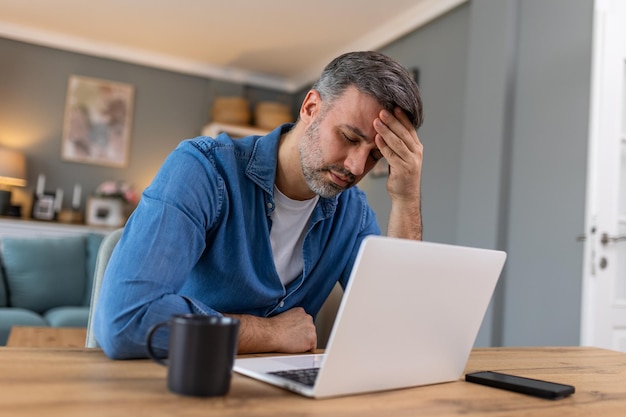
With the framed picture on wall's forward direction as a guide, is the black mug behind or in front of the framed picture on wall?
in front

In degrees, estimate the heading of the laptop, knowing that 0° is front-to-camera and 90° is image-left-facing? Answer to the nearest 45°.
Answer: approximately 135°

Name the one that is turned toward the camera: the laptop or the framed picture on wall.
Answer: the framed picture on wall

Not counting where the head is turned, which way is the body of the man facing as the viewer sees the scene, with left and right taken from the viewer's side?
facing the viewer and to the right of the viewer

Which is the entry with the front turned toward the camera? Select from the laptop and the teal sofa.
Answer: the teal sofa

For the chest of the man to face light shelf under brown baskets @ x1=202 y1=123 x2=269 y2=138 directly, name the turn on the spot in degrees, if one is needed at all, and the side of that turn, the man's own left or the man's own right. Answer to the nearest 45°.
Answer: approximately 135° to the man's own left

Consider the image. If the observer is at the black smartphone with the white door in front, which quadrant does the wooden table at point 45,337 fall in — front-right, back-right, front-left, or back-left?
front-left

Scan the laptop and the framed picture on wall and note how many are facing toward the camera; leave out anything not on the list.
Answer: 1

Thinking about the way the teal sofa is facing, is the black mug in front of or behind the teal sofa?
in front

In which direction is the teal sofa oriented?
toward the camera

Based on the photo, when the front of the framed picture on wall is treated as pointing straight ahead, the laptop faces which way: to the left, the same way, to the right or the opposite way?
the opposite way

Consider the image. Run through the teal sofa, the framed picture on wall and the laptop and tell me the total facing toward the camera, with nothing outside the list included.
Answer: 2

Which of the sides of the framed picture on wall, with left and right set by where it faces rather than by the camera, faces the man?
front

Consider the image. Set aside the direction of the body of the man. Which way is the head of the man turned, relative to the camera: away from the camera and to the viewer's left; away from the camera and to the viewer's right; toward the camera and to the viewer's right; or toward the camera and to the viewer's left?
toward the camera and to the viewer's right

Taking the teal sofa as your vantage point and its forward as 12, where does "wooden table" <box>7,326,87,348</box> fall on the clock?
The wooden table is roughly at 12 o'clock from the teal sofa.

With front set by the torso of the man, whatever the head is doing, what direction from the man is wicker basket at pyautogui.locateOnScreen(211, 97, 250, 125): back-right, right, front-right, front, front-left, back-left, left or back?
back-left

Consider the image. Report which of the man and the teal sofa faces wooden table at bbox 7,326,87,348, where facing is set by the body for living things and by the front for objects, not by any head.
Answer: the teal sofa

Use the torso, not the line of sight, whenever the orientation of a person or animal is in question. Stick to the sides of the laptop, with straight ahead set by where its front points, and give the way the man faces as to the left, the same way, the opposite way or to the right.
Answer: the opposite way

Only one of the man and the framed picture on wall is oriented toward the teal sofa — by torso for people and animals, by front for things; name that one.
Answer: the framed picture on wall

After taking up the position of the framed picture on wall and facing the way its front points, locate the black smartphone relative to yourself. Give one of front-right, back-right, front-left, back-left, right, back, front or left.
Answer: front

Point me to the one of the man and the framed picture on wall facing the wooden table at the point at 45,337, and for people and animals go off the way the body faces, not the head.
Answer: the framed picture on wall
